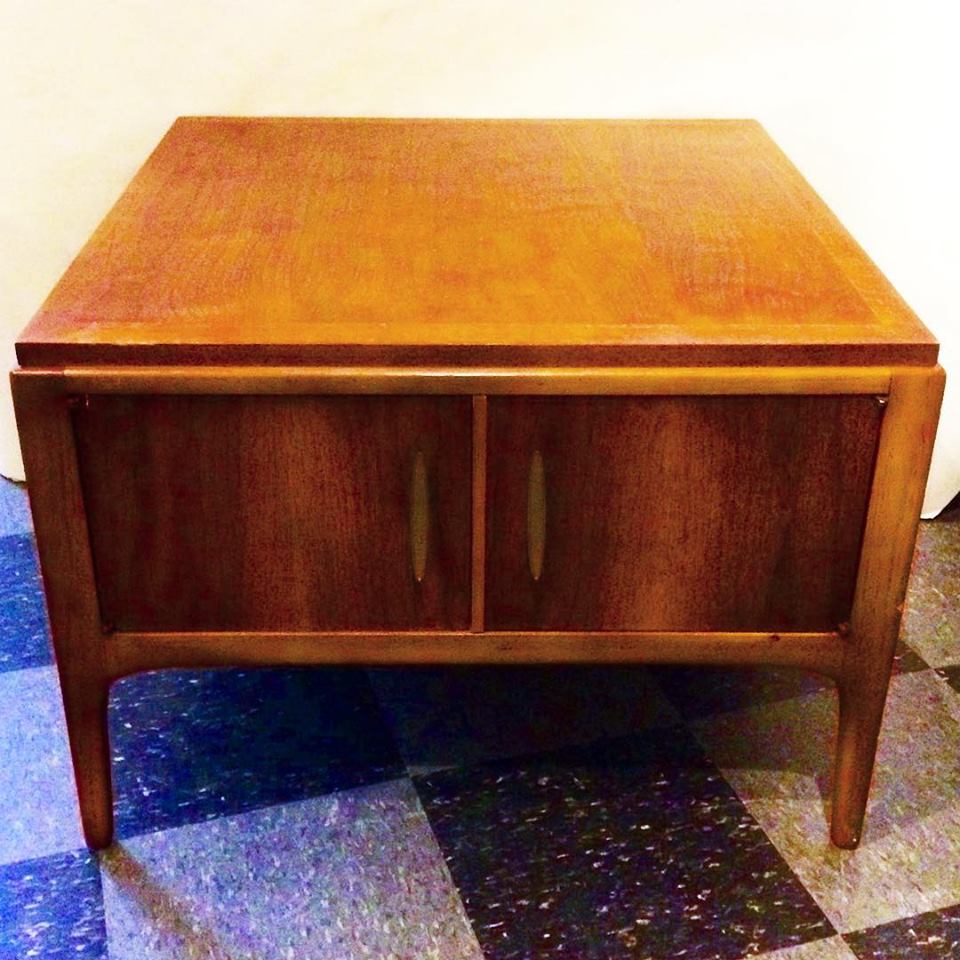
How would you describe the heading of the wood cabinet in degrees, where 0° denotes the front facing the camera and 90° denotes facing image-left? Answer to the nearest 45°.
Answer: approximately 0°
